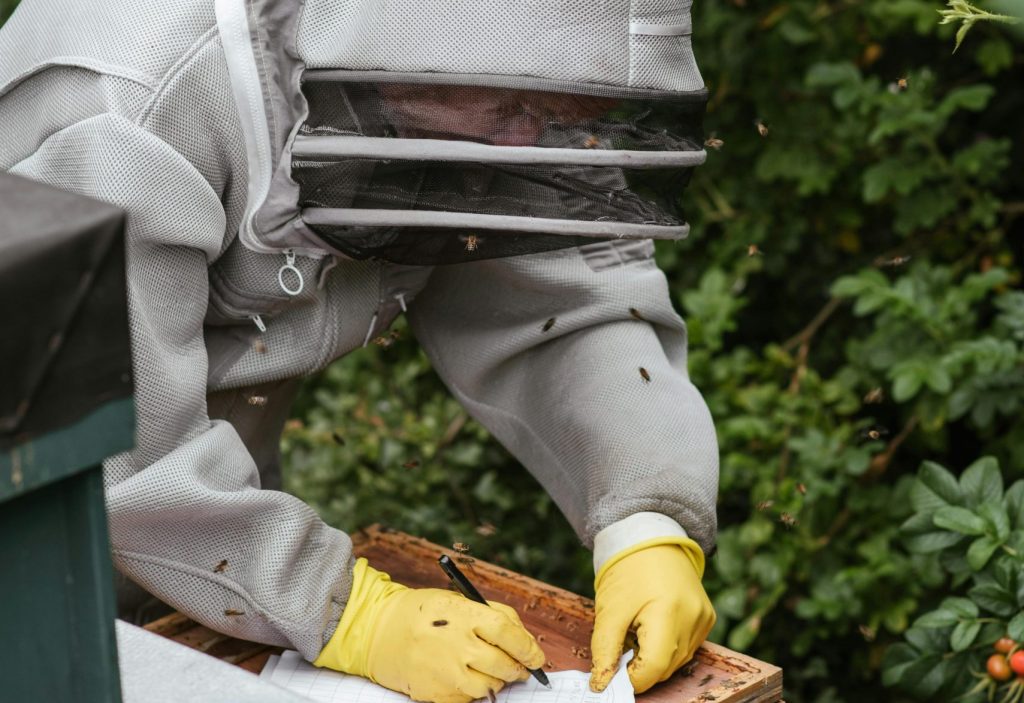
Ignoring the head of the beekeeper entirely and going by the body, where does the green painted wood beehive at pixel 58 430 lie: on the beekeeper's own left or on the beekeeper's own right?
on the beekeeper's own right

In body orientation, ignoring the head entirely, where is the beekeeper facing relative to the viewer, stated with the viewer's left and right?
facing the viewer and to the right of the viewer

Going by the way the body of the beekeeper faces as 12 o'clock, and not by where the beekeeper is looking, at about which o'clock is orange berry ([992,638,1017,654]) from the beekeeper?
The orange berry is roughly at 11 o'clock from the beekeeper.
